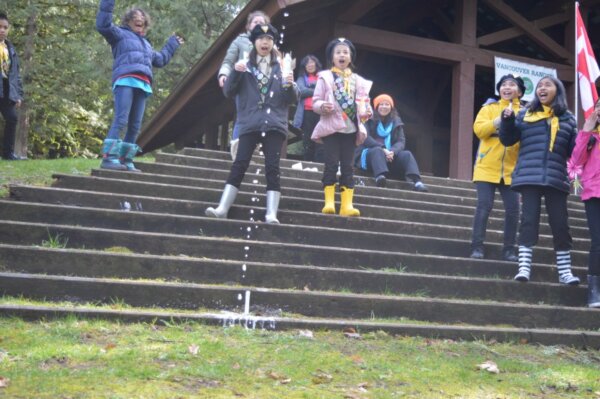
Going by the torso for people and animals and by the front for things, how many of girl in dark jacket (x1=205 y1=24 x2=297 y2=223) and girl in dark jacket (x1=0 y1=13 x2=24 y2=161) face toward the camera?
2

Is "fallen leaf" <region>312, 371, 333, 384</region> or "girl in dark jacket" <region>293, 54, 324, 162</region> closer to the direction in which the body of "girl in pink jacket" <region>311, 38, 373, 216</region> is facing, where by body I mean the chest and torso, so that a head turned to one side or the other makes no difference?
the fallen leaf

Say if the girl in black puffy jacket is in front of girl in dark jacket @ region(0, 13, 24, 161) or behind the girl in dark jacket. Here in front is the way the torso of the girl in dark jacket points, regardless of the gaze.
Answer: in front

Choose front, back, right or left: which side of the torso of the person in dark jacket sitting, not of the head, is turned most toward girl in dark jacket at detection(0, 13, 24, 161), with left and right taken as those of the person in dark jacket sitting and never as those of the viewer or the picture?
right

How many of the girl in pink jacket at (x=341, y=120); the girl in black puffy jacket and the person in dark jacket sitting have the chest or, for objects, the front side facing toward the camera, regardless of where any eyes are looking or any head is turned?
3

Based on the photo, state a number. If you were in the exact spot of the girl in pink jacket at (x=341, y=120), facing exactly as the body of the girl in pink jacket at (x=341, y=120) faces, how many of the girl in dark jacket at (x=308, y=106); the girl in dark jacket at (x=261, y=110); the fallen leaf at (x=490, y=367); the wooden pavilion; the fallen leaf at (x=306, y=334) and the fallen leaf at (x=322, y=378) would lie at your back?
2

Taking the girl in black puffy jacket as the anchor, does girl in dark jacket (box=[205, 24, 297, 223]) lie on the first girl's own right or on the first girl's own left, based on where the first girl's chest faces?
on the first girl's own right

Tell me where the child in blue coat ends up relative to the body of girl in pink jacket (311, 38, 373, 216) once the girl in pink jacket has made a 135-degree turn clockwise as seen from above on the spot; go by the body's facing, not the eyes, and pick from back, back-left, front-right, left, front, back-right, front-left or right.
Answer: front-left

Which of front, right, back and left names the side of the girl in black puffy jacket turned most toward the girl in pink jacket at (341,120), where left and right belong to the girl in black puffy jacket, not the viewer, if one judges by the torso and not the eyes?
right

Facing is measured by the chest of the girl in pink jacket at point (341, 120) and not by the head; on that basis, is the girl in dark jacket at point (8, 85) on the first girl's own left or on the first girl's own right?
on the first girl's own right

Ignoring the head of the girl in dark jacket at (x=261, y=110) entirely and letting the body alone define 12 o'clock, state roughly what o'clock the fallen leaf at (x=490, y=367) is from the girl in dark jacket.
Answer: The fallen leaf is roughly at 11 o'clock from the girl in dark jacket.

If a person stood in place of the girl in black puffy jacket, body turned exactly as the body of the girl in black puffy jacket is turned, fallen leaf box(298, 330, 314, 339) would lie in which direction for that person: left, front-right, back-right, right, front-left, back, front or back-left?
front-right

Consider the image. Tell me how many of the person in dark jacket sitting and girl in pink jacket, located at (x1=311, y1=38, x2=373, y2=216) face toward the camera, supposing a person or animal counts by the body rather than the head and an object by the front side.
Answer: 2

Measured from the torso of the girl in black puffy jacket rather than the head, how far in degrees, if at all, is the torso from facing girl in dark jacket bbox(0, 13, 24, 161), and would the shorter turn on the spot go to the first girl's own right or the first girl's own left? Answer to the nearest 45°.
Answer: approximately 90° to the first girl's own right
